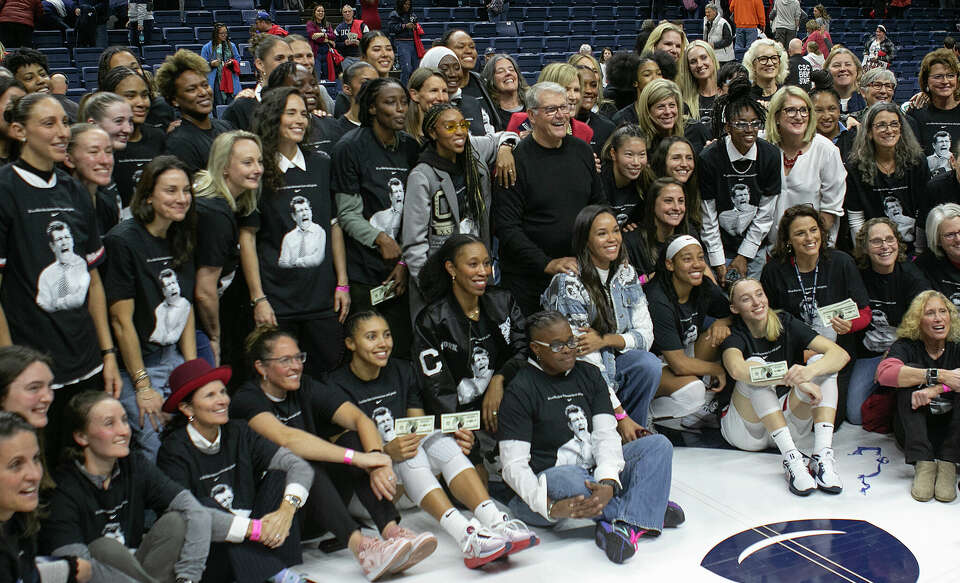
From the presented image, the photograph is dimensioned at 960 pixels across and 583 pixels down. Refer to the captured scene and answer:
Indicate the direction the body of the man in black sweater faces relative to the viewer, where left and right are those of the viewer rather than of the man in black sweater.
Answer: facing the viewer and to the right of the viewer
